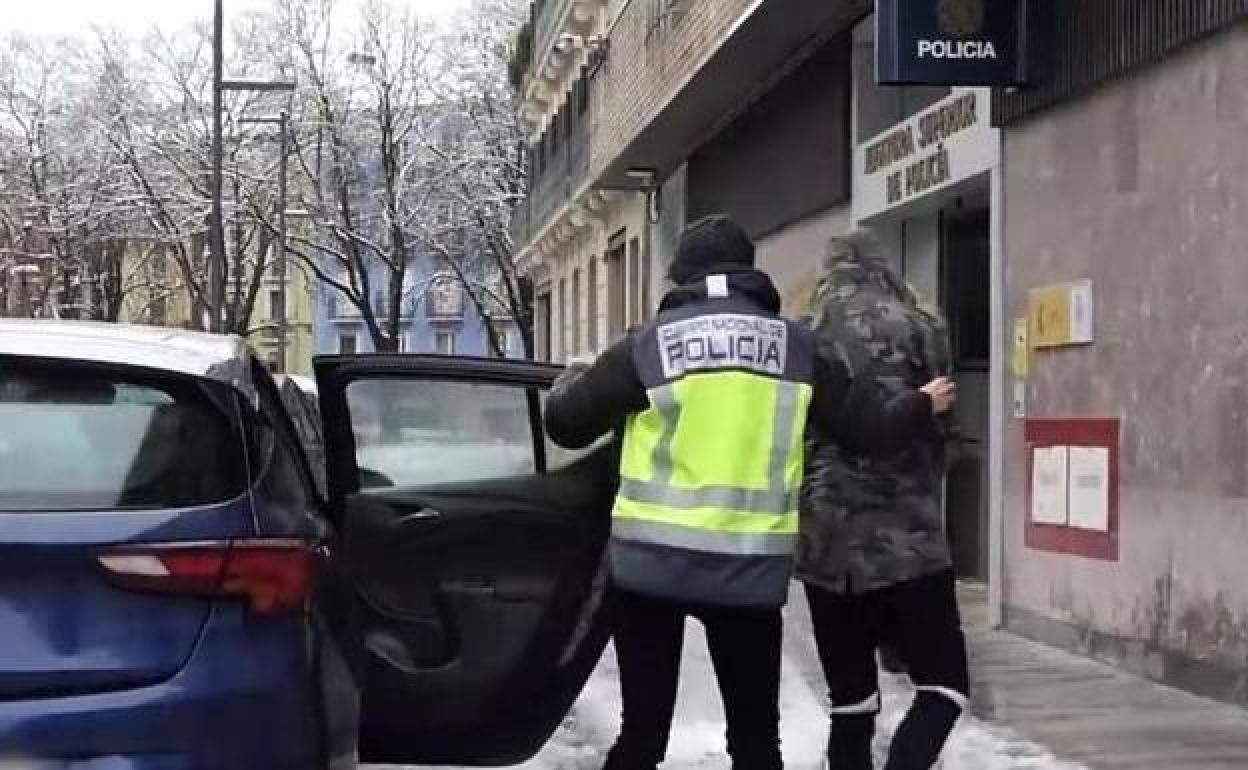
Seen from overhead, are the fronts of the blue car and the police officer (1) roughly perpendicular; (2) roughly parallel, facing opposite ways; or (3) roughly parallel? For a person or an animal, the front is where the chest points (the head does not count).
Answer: roughly parallel

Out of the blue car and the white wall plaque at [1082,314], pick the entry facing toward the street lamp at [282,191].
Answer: the blue car

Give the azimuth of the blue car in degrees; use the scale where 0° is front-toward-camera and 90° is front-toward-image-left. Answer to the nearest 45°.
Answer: approximately 180°

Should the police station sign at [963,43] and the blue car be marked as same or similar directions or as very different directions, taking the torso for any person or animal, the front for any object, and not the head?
very different directions

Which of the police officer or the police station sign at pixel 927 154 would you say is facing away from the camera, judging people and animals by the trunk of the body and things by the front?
the police officer

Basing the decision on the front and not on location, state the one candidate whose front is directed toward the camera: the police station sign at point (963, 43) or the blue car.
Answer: the police station sign

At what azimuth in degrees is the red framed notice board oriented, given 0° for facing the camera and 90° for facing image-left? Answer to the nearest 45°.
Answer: approximately 45°

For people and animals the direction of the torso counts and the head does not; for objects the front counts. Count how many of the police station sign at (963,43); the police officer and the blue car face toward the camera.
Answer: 1

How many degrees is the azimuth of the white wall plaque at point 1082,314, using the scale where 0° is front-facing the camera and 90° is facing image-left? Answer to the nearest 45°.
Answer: approximately 45°

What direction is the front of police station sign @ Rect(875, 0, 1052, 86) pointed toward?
toward the camera

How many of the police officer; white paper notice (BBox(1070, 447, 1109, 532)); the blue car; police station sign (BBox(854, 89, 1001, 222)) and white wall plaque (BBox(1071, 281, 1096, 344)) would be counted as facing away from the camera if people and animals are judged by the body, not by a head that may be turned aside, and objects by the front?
2

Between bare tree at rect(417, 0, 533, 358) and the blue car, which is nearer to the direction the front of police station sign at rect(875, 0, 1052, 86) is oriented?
the blue car

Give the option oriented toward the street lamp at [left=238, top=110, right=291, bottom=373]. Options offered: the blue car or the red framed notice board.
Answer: the blue car
